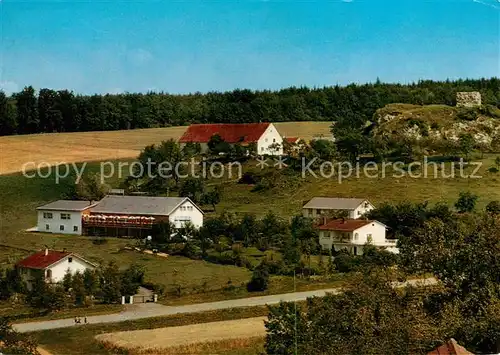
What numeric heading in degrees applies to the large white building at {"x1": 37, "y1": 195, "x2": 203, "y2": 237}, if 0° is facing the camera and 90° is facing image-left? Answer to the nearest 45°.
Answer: approximately 0°

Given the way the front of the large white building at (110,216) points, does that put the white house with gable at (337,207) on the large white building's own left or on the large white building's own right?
on the large white building's own left

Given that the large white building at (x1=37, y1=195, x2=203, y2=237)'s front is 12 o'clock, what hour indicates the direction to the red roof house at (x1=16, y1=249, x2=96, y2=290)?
The red roof house is roughly at 1 o'clock from the large white building.

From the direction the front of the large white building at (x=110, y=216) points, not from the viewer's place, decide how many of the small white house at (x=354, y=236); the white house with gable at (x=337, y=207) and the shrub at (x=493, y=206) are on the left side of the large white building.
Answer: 3

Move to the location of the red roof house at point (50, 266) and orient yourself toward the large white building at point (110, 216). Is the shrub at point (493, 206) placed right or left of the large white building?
right

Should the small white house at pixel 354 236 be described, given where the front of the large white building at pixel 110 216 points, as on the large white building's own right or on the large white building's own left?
on the large white building's own left

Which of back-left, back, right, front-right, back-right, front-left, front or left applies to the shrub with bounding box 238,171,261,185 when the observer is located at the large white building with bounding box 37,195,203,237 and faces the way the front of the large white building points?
back-left

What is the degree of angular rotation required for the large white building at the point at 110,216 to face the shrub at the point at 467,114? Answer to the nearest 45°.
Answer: approximately 135° to its left

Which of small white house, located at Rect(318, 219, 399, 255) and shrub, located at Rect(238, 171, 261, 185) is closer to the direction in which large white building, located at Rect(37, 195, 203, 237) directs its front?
the small white house

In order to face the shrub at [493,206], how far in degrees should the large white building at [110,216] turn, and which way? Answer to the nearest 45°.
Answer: approximately 90° to its left
